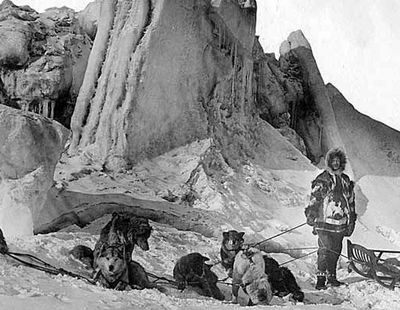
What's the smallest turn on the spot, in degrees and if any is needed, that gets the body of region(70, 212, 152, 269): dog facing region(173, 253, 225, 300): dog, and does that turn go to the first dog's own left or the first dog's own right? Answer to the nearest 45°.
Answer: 0° — it already faces it

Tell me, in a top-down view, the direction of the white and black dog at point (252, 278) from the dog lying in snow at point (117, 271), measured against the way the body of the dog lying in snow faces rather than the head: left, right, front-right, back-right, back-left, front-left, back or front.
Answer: back-left
